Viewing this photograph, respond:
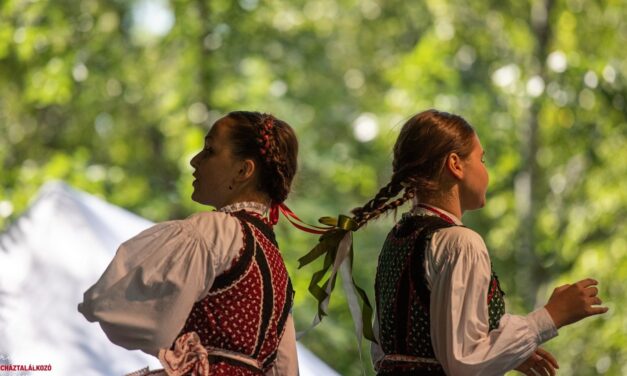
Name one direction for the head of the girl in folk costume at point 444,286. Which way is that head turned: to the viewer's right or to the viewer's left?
to the viewer's right

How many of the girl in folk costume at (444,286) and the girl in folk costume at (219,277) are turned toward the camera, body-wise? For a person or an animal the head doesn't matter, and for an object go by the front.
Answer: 0

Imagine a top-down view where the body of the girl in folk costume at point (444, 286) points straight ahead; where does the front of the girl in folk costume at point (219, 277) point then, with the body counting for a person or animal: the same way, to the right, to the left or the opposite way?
to the left

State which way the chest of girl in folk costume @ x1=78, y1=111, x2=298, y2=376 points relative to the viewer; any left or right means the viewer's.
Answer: facing away from the viewer and to the left of the viewer

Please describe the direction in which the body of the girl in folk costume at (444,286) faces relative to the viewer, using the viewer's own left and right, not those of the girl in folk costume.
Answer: facing away from the viewer and to the right of the viewer

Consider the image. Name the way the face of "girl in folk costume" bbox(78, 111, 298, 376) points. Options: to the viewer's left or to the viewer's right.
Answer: to the viewer's left
